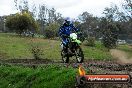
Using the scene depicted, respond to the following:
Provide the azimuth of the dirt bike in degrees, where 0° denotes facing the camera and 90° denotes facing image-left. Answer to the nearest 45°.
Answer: approximately 315°

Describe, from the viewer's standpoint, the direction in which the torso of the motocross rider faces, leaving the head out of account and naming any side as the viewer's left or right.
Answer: facing the viewer and to the right of the viewer
